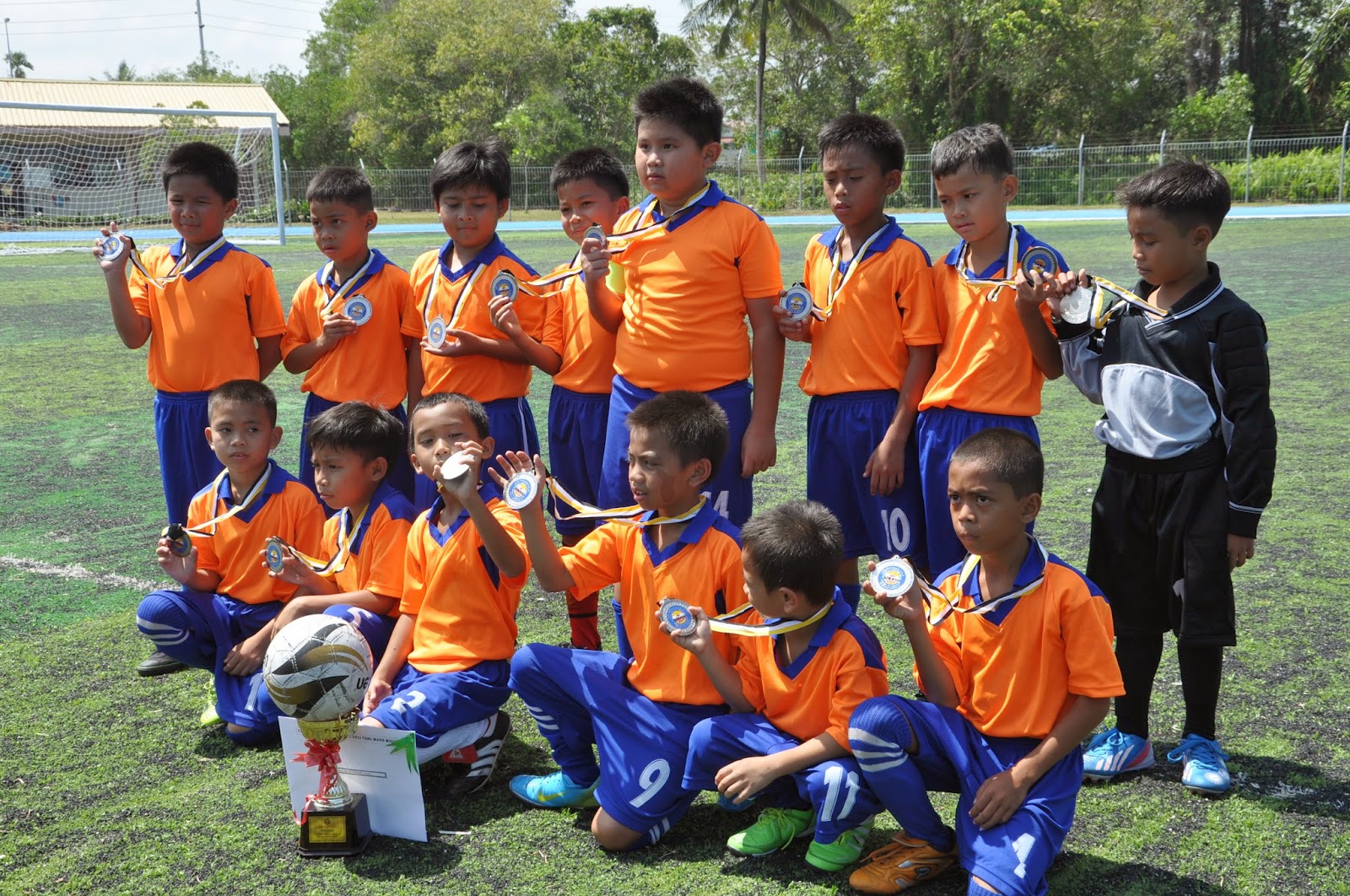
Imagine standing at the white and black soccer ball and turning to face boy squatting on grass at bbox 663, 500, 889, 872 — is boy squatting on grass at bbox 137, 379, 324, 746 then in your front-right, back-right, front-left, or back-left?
back-left

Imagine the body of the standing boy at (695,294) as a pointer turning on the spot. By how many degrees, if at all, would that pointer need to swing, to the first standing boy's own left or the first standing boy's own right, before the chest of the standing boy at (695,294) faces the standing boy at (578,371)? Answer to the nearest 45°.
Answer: approximately 90° to the first standing boy's own right

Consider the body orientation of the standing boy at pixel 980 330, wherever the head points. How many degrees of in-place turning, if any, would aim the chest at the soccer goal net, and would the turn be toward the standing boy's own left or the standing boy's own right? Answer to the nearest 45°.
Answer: approximately 90° to the standing boy's own right

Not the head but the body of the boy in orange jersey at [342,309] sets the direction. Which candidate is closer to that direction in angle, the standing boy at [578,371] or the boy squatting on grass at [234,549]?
the boy squatting on grass

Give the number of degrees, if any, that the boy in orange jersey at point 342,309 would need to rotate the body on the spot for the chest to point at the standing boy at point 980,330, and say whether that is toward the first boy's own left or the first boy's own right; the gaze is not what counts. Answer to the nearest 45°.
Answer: approximately 90° to the first boy's own left

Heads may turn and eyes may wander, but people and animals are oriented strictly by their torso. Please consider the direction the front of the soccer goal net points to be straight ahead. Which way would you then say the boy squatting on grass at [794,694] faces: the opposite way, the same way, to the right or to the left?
to the right

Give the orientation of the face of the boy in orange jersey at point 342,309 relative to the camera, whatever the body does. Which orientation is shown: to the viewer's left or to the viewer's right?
to the viewer's left

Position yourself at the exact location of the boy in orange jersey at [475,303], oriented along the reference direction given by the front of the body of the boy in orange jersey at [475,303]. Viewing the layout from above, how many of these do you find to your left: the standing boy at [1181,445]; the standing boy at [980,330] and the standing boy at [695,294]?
3

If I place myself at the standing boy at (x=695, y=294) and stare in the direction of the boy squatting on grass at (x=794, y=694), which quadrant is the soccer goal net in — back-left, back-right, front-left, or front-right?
back-right

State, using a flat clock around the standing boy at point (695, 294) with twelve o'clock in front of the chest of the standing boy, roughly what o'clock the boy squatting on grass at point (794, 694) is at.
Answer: The boy squatting on grass is roughly at 10 o'clock from the standing boy.
